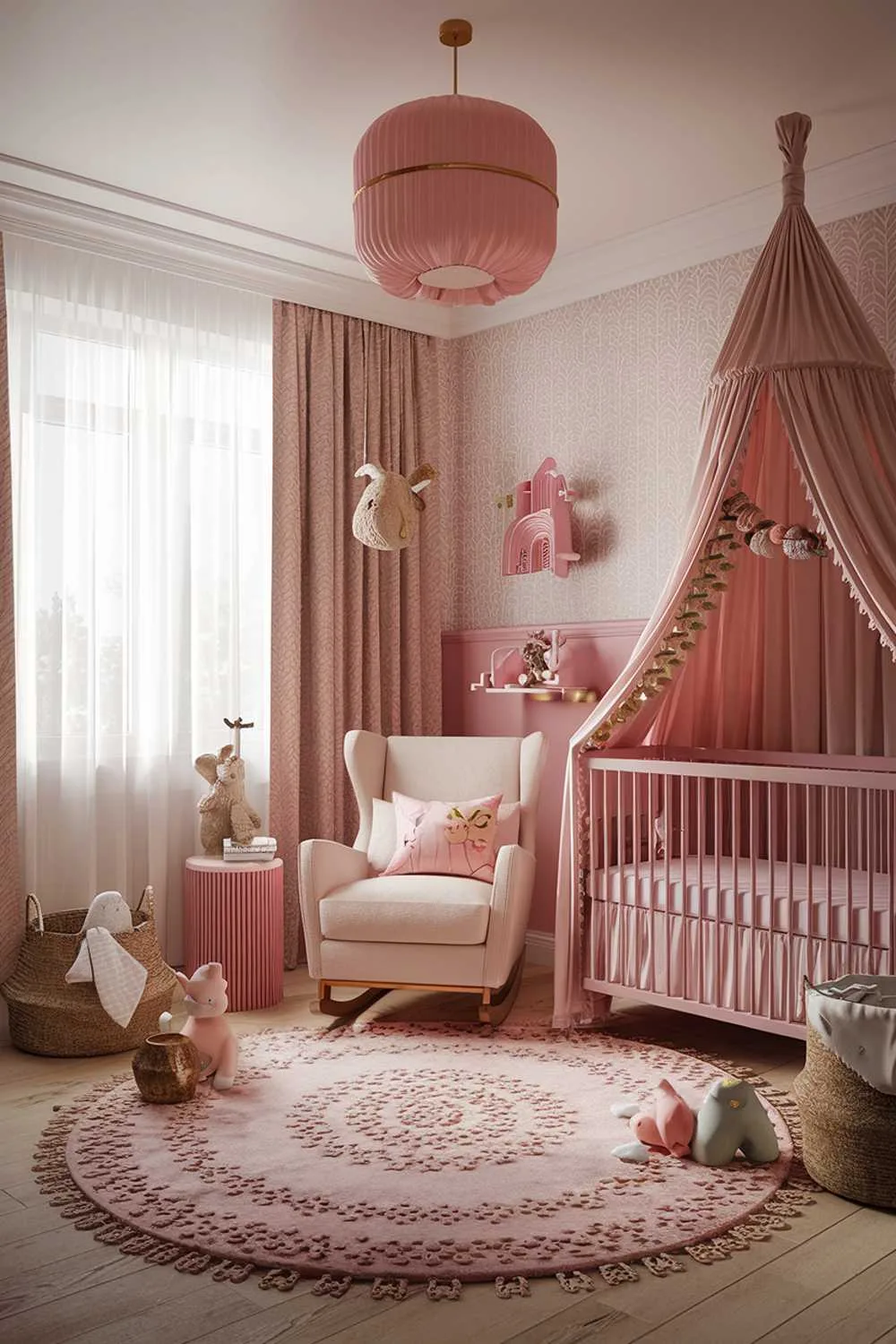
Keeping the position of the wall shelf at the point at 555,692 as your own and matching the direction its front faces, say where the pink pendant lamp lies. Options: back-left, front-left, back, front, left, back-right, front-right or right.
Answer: front-left

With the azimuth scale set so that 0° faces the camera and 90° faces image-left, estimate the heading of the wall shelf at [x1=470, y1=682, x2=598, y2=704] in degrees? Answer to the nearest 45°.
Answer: approximately 45°

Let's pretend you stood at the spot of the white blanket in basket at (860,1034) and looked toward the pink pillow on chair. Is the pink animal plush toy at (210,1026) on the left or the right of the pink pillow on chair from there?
left

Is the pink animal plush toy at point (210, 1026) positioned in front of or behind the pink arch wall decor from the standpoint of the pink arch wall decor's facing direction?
in front

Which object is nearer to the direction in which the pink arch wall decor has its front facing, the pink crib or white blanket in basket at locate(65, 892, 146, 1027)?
the white blanket in basket

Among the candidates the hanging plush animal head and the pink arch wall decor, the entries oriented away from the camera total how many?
0

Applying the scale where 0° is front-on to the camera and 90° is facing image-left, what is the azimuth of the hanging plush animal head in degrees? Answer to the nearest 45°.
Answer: approximately 45°

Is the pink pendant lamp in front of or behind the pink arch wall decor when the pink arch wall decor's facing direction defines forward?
in front

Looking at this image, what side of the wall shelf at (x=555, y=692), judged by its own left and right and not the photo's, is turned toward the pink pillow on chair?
front

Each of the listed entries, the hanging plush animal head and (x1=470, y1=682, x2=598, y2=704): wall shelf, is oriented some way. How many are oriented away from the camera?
0

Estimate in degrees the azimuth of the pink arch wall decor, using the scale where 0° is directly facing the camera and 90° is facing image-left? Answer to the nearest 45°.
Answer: approximately 45°

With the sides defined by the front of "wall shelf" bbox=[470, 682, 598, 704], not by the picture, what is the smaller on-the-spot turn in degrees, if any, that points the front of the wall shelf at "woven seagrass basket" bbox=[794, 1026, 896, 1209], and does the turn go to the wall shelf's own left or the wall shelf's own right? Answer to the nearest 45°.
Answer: approximately 45° to the wall shelf's own left
